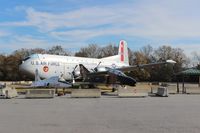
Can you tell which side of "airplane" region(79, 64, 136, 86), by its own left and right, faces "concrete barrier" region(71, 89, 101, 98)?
right

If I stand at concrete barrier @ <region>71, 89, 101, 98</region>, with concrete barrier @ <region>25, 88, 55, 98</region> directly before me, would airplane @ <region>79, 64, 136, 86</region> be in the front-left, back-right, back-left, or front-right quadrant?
back-right

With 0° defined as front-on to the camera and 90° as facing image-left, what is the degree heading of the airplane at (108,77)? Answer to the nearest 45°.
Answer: approximately 270°

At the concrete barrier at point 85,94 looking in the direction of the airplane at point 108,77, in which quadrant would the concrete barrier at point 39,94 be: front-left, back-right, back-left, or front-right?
back-left

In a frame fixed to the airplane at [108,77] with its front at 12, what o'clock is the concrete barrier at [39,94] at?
The concrete barrier is roughly at 4 o'clock from the airplane.
